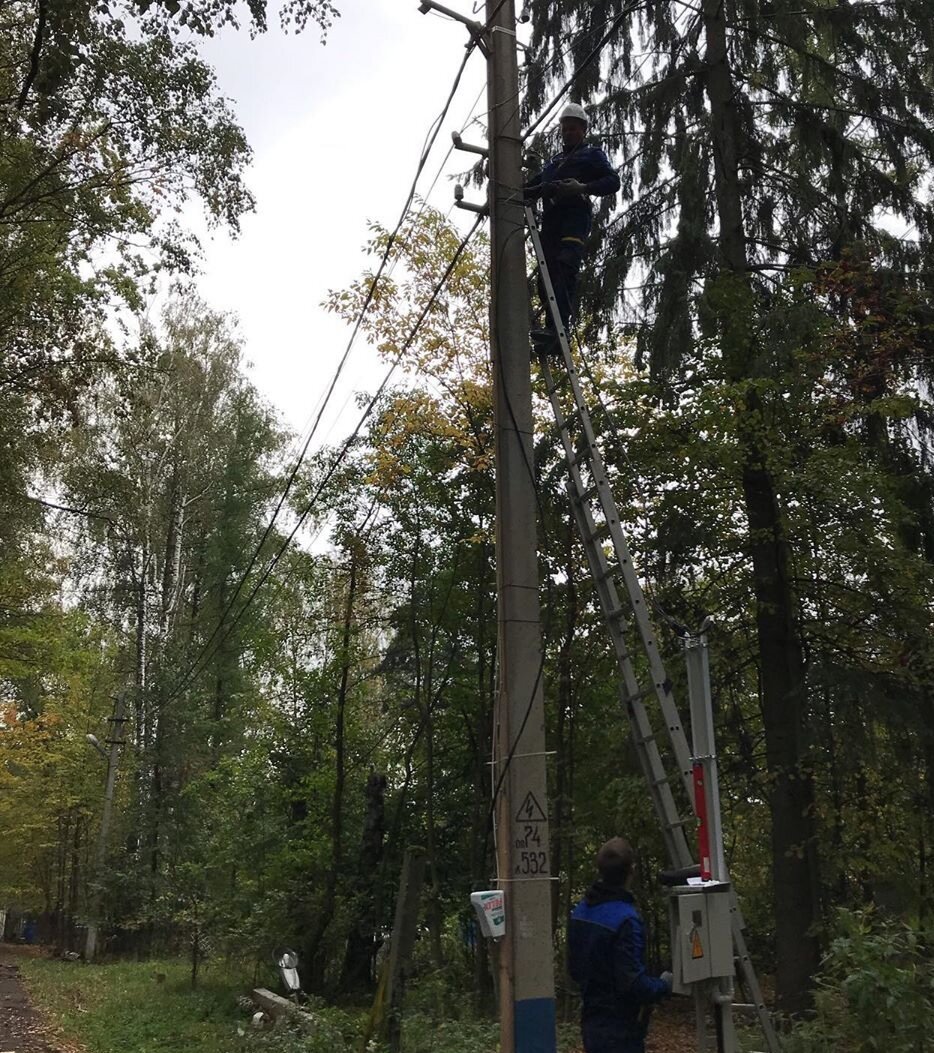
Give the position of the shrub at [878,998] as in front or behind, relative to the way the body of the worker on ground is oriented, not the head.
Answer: in front

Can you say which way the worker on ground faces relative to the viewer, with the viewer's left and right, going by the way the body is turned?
facing away from the viewer and to the right of the viewer

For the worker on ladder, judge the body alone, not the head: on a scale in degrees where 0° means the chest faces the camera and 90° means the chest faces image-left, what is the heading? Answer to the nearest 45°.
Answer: approximately 45°

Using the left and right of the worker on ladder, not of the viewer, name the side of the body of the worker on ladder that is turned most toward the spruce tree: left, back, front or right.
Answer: back

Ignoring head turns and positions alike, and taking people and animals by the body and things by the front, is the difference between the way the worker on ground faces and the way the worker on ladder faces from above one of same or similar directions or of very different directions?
very different directions
